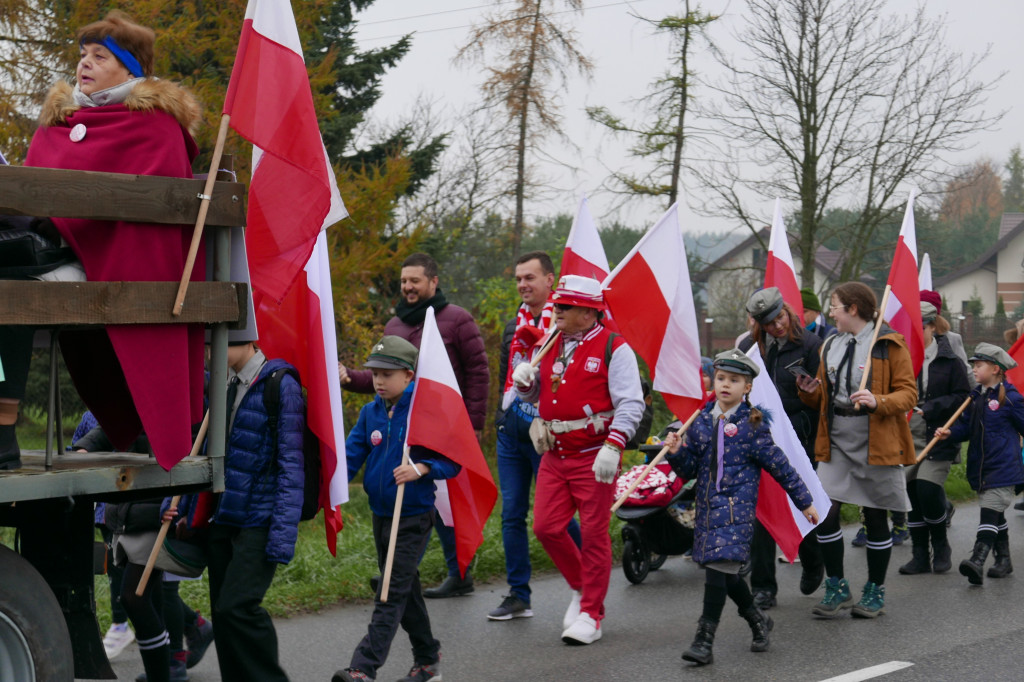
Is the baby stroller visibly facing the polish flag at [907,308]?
no

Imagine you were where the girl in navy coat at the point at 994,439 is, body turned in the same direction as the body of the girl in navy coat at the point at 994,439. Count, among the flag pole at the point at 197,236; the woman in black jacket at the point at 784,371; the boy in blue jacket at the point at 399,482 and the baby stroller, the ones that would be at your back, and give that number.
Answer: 0

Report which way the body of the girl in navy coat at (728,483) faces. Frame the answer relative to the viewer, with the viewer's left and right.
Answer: facing the viewer and to the left of the viewer

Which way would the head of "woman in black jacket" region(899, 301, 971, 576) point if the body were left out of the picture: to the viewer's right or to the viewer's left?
to the viewer's left

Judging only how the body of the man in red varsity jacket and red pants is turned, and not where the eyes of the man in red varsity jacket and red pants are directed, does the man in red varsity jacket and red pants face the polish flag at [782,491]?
no

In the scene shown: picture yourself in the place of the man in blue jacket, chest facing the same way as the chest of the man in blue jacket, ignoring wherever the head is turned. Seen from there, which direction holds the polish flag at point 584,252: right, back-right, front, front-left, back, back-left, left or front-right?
back

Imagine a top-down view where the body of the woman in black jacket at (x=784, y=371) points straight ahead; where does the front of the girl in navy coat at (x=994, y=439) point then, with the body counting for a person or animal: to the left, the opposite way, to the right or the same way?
the same way

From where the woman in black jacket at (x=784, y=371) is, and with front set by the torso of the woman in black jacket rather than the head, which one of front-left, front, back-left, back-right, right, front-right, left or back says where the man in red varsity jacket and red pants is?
front

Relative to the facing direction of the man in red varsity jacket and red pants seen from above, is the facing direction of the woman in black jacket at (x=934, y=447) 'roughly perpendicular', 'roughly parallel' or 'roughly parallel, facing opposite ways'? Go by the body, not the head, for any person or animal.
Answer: roughly parallel

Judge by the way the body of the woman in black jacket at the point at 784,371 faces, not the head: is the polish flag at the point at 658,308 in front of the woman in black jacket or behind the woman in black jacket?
in front

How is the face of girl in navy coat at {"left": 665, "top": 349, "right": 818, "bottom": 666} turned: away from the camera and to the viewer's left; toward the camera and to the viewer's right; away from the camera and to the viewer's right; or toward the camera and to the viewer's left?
toward the camera and to the viewer's left

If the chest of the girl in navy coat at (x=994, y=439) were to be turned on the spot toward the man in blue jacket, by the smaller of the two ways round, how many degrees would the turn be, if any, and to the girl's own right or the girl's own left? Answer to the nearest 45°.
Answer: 0° — they already face them

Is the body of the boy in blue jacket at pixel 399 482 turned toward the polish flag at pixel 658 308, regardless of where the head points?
no

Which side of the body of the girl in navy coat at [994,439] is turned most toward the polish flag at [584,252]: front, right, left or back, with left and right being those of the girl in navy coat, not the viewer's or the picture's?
front
